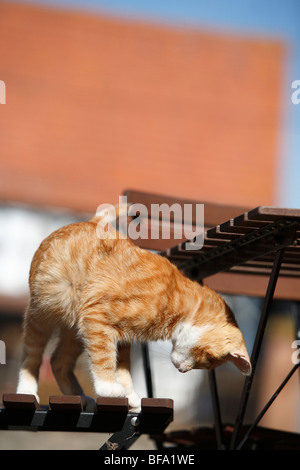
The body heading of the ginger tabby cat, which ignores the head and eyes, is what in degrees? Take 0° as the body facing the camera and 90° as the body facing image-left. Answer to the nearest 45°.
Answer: approximately 270°
